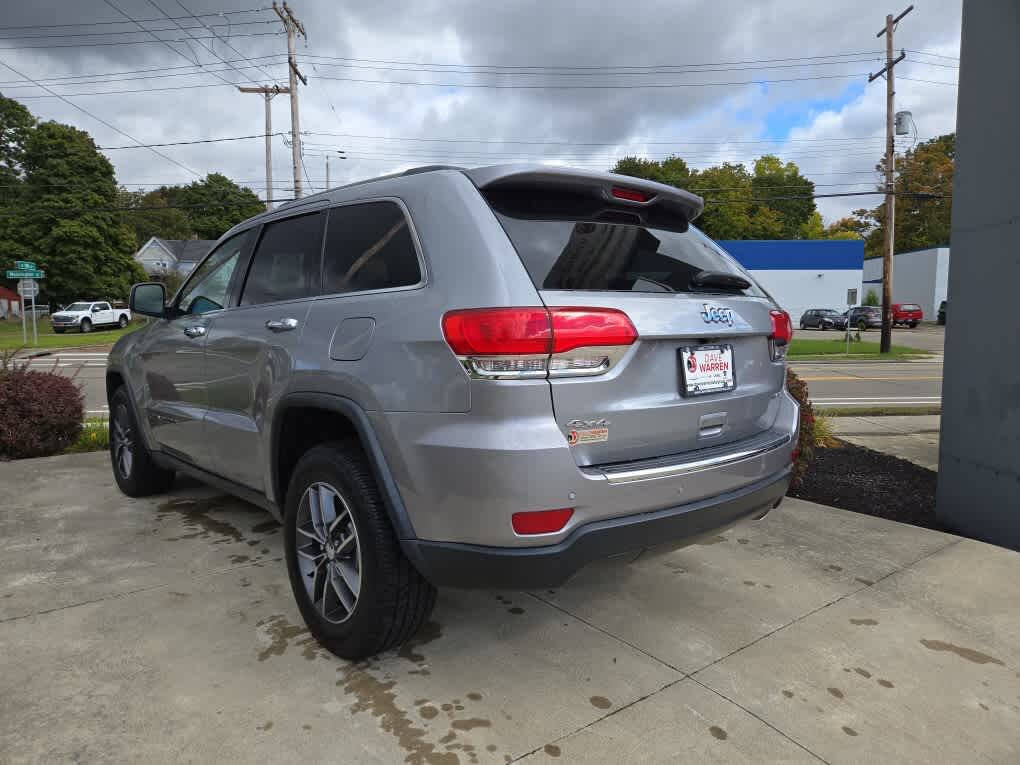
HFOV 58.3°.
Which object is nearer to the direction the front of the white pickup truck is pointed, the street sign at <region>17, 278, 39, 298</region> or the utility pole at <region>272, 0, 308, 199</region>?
the street sign

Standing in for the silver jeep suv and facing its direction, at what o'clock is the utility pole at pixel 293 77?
The utility pole is roughly at 1 o'clock from the silver jeep suv.

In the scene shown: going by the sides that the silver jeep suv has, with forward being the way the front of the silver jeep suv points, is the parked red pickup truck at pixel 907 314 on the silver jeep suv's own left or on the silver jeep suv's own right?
on the silver jeep suv's own right

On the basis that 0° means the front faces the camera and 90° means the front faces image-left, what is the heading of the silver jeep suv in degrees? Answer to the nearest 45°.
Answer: approximately 135°

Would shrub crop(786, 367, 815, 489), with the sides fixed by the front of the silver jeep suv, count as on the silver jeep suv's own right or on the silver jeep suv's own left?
on the silver jeep suv's own right
